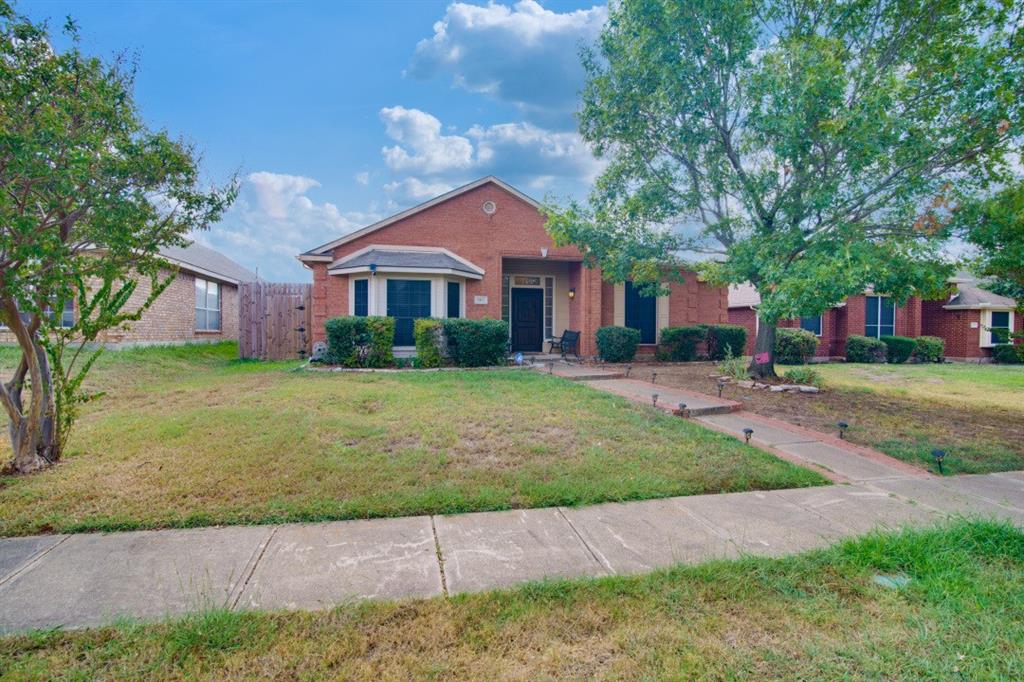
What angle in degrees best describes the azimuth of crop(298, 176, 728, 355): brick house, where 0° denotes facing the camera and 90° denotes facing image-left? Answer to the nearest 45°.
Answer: approximately 0°

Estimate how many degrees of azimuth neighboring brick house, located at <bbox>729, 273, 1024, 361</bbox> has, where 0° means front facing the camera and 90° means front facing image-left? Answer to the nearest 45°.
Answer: approximately 0°

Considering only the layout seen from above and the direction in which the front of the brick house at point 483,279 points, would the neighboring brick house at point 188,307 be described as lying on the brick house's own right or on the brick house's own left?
on the brick house's own right

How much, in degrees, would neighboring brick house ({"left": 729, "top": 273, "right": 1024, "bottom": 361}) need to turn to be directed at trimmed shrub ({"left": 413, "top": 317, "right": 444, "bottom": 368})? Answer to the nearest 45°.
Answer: approximately 45° to its right

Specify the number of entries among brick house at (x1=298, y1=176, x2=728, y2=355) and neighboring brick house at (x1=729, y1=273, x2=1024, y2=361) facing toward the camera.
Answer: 2

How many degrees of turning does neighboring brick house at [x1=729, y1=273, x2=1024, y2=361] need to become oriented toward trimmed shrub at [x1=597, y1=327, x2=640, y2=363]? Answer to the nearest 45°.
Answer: approximately 45° to its right

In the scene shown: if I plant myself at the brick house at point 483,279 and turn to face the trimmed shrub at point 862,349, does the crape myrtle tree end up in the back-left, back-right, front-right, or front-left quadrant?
back-right

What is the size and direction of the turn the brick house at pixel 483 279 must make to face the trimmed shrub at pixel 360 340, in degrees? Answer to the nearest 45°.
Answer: approximately 45° to its right

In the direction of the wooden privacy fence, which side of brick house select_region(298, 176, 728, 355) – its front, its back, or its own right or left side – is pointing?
right

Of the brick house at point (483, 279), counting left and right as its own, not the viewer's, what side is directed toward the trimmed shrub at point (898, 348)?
left
